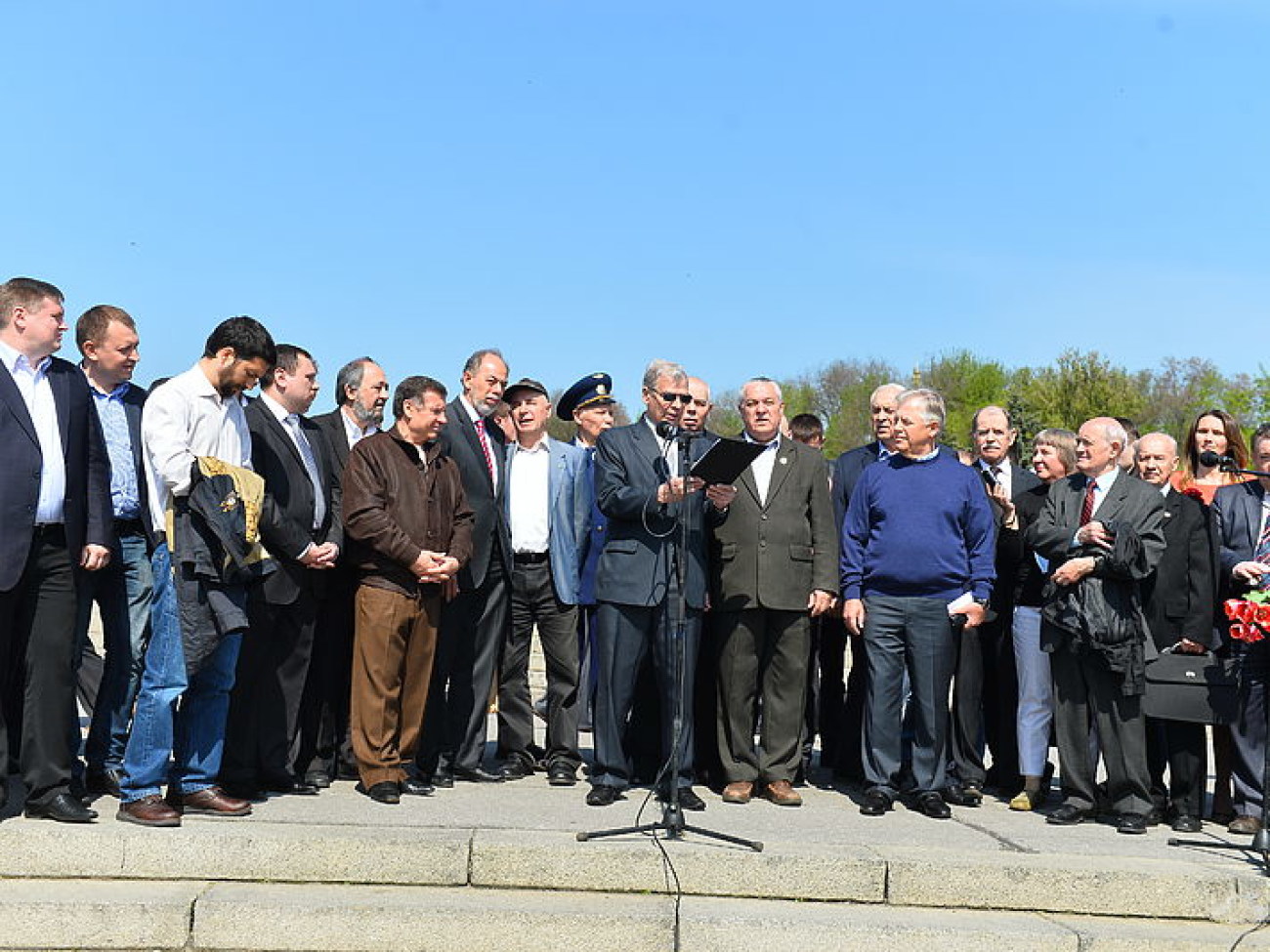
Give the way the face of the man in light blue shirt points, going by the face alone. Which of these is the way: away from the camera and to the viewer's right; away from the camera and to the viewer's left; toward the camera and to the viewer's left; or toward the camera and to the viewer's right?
toward the camera and to the viewer's right

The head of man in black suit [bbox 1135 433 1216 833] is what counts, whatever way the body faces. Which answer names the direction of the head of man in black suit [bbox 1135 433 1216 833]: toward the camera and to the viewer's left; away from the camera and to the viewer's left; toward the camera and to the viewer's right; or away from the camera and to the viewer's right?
toward the camera and to the viewer's left

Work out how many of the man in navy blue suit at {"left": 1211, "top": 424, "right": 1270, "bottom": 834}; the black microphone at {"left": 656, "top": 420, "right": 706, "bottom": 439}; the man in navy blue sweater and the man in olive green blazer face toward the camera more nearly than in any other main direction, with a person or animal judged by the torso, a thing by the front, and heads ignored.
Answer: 3

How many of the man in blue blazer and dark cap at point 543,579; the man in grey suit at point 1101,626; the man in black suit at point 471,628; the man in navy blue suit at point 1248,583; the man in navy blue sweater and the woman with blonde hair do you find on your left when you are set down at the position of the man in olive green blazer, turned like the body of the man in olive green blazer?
4

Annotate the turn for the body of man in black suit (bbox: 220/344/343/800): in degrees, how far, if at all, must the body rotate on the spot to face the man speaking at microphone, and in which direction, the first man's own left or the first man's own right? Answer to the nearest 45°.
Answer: approximately 45° to the first man's own left

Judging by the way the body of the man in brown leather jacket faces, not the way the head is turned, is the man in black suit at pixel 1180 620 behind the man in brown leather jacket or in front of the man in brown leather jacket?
in front

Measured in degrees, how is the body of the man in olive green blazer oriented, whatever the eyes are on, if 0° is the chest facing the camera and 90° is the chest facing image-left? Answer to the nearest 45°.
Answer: approximately 0°

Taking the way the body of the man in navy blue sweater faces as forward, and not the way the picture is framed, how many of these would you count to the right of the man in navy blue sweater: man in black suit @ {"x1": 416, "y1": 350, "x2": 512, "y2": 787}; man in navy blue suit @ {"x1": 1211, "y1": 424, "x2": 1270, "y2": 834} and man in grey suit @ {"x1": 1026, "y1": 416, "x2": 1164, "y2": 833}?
1
